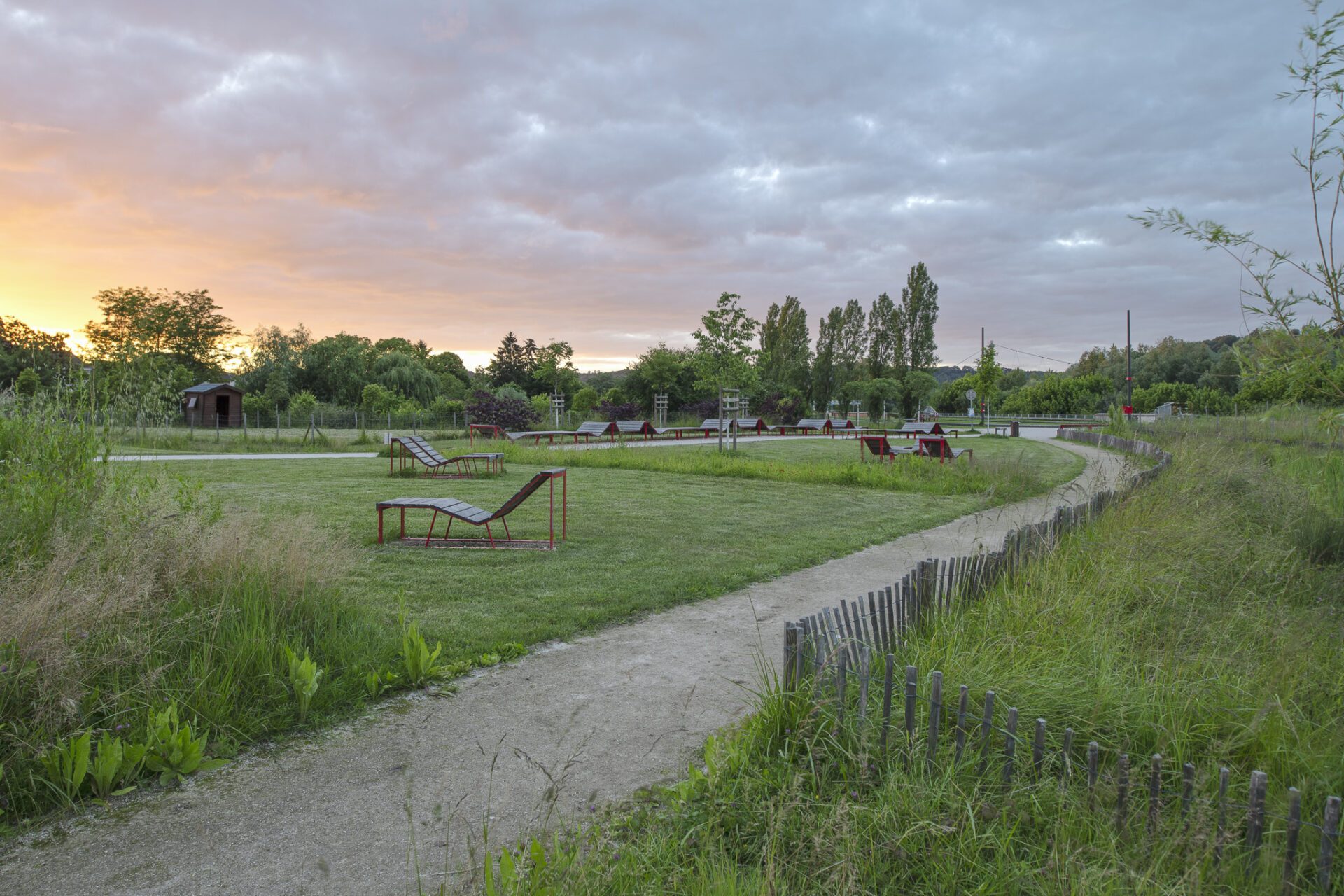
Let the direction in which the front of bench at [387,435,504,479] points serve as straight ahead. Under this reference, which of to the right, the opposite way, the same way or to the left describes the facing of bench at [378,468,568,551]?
the opposite way

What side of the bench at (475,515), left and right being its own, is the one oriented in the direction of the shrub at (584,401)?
right

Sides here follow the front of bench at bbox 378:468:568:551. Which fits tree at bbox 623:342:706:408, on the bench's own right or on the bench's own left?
on the bench's own right

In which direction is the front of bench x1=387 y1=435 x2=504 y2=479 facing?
to the viewer's right

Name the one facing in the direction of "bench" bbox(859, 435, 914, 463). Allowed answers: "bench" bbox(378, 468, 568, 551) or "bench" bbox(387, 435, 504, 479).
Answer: "bench" bbox(387, 435, 504, 479)

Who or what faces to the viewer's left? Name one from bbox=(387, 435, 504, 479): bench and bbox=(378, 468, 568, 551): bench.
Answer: bbox=(378, 468, 568, 551): bench

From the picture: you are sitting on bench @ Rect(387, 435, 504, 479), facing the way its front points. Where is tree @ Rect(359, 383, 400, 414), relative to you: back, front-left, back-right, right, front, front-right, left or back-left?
left

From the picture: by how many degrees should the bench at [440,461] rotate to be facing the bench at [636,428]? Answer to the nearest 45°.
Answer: approximately 45° to its left

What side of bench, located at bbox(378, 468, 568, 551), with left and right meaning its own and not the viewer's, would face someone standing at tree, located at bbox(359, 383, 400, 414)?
right

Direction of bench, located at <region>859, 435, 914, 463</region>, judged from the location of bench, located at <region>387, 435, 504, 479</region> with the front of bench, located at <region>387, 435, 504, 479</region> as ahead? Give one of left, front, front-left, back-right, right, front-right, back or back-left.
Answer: front

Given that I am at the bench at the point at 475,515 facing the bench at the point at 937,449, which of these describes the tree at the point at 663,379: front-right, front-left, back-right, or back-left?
front-left

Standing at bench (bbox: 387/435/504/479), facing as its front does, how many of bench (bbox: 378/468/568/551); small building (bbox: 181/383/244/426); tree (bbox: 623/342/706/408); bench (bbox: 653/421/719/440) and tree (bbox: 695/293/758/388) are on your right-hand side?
1

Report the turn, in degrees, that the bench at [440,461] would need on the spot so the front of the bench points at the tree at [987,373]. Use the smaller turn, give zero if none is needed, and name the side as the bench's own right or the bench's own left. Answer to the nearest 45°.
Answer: approximately 45° to the bench's own left

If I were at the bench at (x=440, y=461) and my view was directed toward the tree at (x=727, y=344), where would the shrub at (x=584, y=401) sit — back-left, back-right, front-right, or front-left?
front-left

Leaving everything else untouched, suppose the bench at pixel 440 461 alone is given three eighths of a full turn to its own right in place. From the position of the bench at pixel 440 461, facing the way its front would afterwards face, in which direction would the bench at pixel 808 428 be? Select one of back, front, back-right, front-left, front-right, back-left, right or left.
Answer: back

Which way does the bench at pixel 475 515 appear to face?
to the viewer's left

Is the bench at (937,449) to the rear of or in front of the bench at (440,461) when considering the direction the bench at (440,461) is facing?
in front

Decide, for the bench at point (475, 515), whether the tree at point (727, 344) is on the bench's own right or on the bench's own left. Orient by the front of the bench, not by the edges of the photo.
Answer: on the bench's own right
